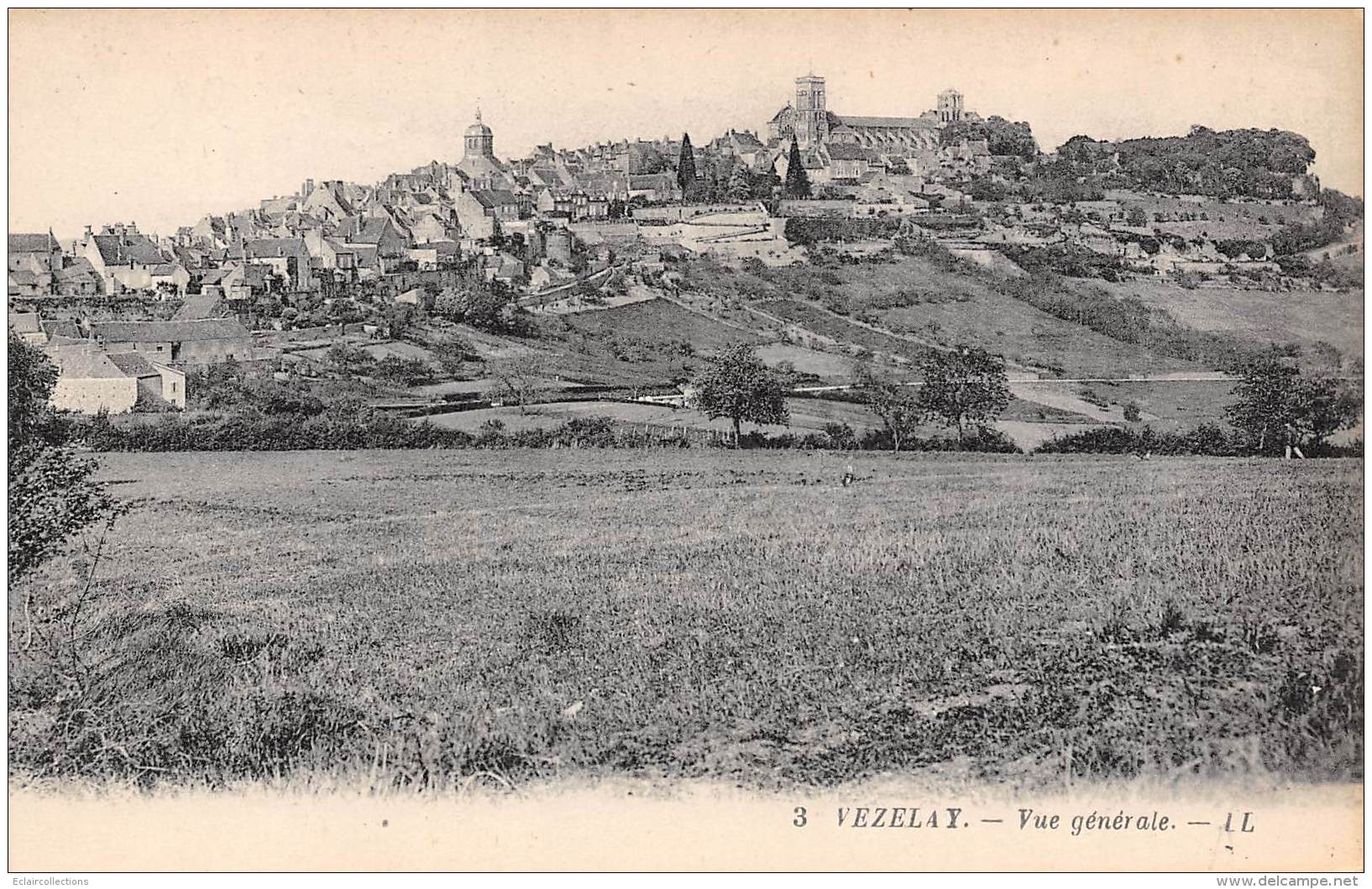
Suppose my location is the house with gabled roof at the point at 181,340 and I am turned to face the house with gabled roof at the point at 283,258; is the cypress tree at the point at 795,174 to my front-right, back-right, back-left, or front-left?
front-right

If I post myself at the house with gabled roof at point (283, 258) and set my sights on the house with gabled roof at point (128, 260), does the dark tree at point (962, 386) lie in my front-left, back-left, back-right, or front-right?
back-left
